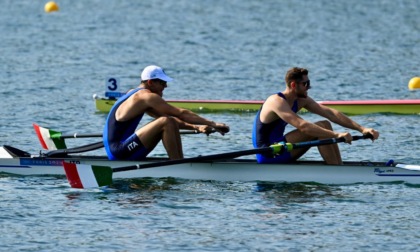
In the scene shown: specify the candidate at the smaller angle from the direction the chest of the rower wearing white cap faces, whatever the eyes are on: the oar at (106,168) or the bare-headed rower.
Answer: the bare-headed rower

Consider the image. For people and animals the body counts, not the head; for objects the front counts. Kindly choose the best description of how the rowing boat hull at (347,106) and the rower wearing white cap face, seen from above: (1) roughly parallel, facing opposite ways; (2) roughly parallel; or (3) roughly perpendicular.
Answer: roughly parallel, facing opposite ways

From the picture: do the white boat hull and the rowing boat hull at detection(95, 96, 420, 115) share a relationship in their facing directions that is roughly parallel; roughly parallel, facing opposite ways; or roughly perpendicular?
roughly parallel

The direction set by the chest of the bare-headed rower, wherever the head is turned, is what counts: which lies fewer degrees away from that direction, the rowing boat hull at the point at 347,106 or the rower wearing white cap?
the rowing boat hull

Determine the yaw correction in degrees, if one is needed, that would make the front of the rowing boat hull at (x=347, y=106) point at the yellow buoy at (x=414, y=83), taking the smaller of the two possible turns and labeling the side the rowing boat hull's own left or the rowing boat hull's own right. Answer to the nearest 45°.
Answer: approximately 135° to the rowing boat hull's own right

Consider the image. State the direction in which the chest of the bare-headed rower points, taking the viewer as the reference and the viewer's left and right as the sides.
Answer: facing to the right of the viewer

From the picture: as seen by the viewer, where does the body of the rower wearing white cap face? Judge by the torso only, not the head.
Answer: to the viewer's right

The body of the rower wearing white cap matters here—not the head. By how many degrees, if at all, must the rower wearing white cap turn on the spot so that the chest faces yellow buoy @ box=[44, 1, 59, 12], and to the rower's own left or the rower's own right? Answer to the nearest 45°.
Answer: approximately 90° to the rower's own left

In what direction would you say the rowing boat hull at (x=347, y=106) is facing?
to the viewer's left

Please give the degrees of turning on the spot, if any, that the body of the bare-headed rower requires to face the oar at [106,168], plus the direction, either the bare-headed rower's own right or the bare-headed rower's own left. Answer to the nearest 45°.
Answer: approximately 180°

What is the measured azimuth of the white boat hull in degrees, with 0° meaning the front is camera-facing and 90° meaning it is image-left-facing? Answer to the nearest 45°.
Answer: approximately 90°

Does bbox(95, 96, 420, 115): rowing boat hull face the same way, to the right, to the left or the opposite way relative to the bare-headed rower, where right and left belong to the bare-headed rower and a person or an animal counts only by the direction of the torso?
the opposite way
